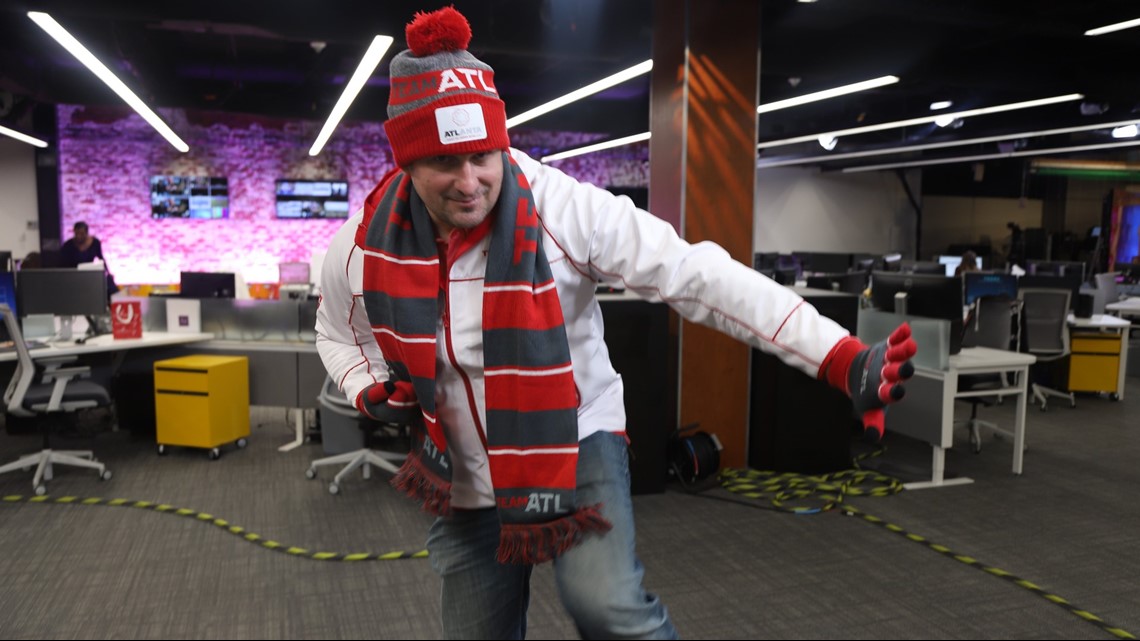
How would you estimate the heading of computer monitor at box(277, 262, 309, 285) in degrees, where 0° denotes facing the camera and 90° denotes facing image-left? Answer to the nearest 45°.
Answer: approximately 0°

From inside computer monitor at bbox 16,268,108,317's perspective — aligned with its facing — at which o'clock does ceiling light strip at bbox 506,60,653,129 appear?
The ceiling light strip is roughly at 9 o'clock from the computer monitor.

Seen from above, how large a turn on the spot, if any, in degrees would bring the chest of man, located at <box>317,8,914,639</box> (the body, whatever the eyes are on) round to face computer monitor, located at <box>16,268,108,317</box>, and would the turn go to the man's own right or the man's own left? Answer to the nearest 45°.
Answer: approximately 135° to the man's own right

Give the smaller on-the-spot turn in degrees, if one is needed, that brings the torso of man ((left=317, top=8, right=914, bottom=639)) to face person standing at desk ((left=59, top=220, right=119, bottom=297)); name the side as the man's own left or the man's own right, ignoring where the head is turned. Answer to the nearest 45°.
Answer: approximately 135° to the man's own right

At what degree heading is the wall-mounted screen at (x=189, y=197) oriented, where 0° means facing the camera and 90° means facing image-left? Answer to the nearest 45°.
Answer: approximately 0°
